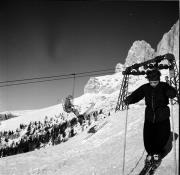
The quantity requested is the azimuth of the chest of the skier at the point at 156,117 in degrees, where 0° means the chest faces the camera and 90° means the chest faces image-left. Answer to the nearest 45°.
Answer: approximately 0°
